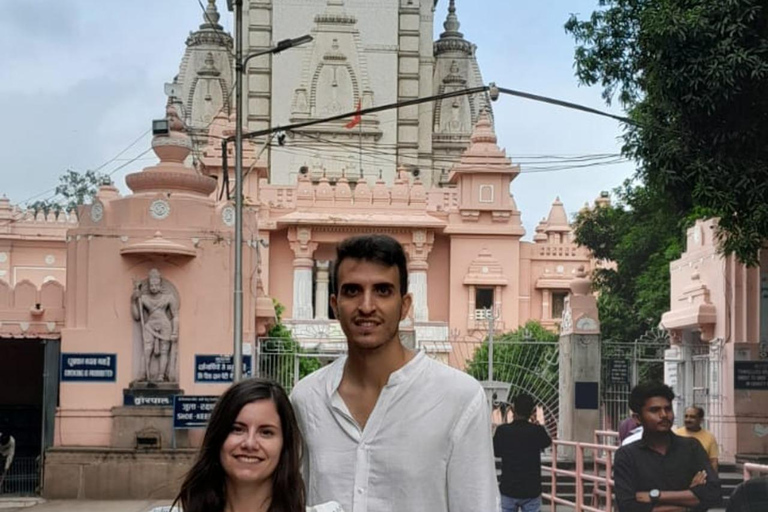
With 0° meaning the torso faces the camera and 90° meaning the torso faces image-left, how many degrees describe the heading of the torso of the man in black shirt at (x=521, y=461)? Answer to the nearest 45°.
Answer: approximately 180°

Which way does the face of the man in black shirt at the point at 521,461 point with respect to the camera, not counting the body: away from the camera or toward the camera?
away from the camera

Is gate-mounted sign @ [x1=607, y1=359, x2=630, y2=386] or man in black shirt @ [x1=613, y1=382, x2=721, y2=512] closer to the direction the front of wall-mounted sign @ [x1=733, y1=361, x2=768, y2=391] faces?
the man in black shirt

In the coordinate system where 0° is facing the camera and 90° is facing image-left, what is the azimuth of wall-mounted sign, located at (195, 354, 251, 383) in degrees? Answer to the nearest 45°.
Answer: approximately 0°

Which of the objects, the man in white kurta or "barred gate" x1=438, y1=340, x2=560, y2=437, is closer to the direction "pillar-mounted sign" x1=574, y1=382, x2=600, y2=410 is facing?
the man in white kurta

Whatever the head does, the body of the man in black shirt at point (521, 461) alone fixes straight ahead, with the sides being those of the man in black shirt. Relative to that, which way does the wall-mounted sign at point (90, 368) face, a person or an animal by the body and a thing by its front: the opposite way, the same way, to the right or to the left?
the opposite way

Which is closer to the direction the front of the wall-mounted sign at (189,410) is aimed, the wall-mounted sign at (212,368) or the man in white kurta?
the man in white kurta

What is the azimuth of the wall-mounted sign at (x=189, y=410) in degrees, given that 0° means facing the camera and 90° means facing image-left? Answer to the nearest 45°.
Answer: approximately 0°

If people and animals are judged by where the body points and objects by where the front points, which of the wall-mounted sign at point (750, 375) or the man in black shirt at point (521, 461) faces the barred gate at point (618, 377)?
the man in black shirt
